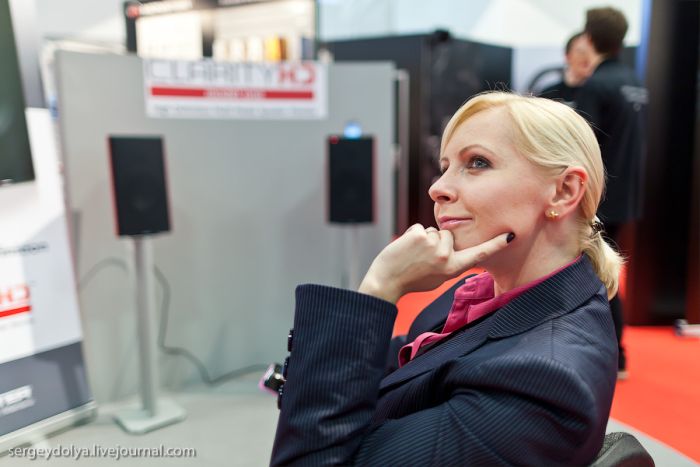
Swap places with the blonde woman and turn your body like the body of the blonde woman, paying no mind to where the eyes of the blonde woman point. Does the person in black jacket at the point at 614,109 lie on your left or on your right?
on your right

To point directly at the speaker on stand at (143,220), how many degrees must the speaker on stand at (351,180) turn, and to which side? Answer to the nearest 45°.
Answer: approximately 45° to its right

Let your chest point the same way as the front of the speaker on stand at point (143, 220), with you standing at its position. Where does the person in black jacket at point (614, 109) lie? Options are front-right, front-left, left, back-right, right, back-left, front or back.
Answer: left

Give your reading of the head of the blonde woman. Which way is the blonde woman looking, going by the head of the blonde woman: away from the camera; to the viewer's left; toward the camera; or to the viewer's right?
to the viewer's left

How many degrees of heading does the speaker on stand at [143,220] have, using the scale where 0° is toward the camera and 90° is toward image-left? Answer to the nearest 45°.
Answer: approximately 0°

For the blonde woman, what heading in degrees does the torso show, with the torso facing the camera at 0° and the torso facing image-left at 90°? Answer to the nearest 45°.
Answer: approximately 90°

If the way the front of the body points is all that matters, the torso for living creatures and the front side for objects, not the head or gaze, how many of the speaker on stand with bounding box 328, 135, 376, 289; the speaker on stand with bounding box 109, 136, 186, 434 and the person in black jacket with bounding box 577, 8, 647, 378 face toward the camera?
2

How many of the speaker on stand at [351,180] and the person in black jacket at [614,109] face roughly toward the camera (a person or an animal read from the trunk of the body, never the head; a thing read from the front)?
1

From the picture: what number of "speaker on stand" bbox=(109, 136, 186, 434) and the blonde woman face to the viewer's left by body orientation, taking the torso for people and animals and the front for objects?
1

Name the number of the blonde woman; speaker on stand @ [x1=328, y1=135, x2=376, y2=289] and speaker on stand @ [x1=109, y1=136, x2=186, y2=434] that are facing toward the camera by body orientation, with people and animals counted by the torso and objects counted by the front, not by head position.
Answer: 2
